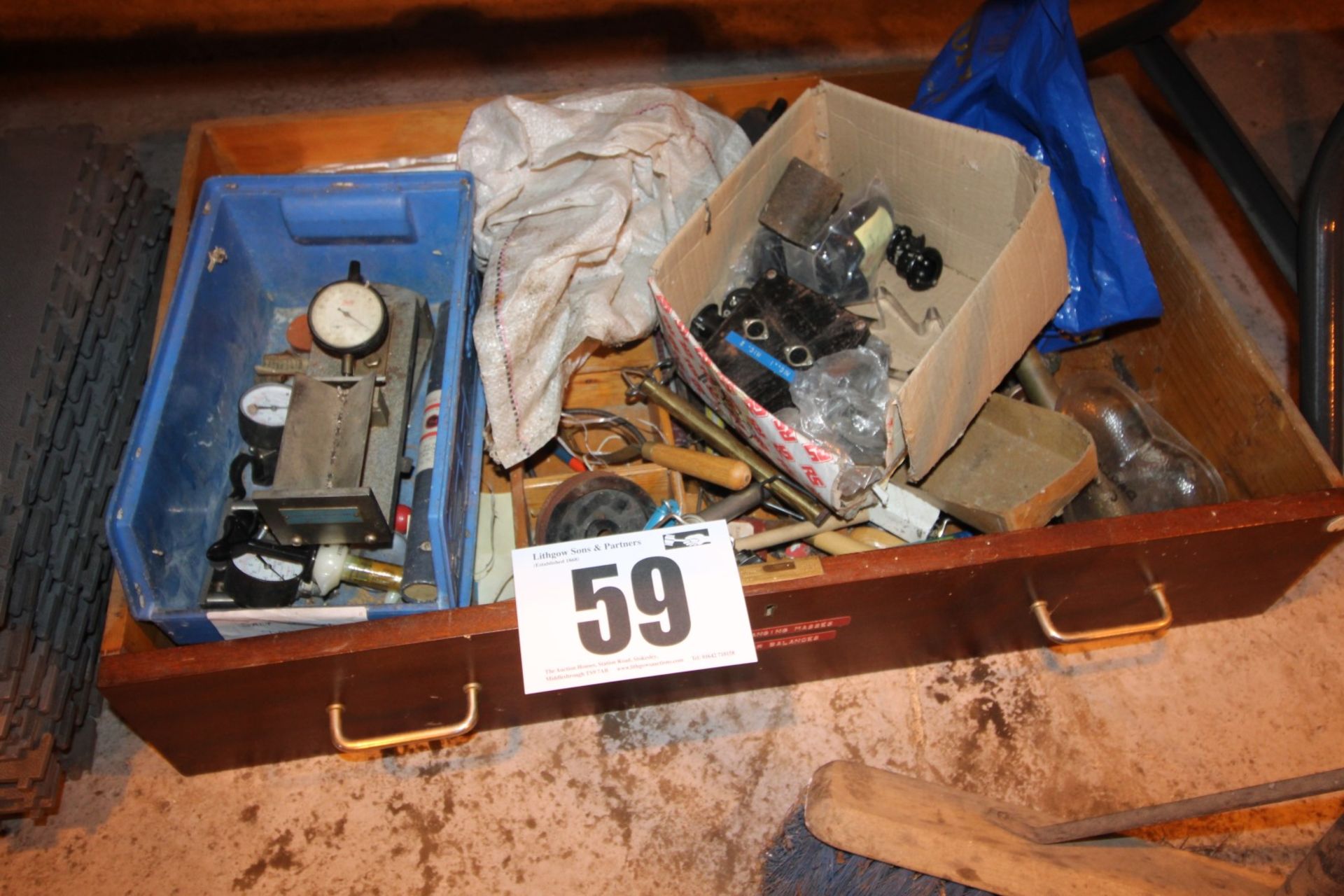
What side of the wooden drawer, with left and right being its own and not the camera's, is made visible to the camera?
front

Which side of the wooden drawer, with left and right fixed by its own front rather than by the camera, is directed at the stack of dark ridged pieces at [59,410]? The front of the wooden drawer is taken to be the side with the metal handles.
right
